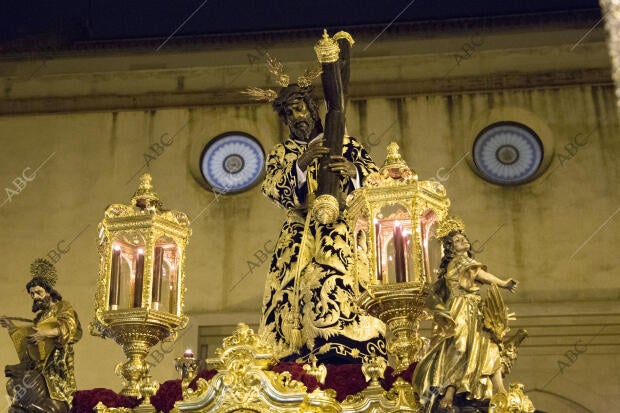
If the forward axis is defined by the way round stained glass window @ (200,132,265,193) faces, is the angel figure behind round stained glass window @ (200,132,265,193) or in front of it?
in front

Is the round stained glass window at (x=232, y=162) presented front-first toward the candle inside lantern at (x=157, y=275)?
yes

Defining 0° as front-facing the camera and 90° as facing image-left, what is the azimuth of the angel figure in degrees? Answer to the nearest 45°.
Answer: approximately 315°

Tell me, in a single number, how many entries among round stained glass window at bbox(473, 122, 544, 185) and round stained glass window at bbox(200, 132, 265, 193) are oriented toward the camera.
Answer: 2

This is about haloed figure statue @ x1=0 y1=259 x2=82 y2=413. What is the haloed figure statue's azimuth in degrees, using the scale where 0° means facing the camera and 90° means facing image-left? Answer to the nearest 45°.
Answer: approximately 45°

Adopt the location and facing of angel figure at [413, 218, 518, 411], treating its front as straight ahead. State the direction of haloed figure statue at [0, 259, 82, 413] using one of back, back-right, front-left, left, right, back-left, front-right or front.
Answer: back-right

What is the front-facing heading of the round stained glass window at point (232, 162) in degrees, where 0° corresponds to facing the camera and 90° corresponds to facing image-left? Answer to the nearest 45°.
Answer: approximately 0°

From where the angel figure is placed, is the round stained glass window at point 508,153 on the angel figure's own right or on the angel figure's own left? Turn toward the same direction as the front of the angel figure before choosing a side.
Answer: on the angel figure's own left

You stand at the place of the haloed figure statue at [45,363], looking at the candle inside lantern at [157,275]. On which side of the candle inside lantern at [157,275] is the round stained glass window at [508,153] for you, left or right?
left

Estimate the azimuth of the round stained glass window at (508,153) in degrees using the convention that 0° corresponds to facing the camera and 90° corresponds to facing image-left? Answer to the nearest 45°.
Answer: approximately 0°

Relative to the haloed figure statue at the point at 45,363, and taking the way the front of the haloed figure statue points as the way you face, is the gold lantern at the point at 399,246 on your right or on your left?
on your left

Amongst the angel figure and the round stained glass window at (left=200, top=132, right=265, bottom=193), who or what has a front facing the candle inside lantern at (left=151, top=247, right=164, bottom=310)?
the round stained glass window
